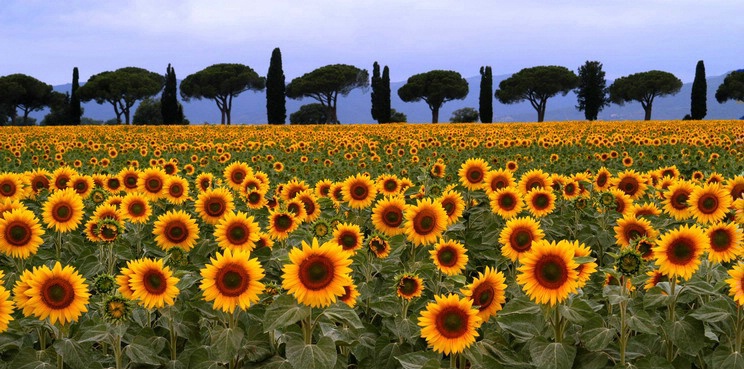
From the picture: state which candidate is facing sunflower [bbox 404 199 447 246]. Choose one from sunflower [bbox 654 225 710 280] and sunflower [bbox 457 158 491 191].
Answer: sunflower [bbox 457 158 491 191]

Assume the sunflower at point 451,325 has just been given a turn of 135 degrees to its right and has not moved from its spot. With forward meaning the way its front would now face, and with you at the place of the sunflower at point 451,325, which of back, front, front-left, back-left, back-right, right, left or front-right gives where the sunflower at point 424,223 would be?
front-right

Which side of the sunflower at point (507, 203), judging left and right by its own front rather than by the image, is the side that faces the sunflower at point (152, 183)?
right

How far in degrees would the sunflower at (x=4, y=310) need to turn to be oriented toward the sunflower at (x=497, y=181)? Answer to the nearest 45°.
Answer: approximately 90° to its left

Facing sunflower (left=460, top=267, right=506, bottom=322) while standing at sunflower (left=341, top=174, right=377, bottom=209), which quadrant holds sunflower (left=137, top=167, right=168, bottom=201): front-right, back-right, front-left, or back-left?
back-right

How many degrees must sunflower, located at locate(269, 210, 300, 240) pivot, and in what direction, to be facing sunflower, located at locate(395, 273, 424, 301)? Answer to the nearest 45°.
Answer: approximately 45° to its left

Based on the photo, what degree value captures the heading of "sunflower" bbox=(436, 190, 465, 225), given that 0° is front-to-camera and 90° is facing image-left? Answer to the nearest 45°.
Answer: approximately 0°

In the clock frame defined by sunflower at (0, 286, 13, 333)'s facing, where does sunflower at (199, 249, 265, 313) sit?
sunflower at (199, 249, 265, 313) is roughly at 10 o'clock from sunflower at (0, 286, 13, 333).

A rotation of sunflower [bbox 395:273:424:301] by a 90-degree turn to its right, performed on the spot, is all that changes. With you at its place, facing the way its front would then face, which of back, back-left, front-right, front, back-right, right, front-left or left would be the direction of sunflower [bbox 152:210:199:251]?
front-right

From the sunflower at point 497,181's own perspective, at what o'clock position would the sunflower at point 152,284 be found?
the sunflower at point 152,284 is roughly at 1 o'clock from the sunflower at point 497,181.

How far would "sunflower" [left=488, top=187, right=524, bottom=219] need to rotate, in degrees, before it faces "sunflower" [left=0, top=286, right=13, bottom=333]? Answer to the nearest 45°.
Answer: approximately 45° to its right

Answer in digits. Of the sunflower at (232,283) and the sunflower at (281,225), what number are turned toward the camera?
2

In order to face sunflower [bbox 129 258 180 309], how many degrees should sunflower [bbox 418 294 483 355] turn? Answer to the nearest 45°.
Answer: approximately 90° to its right
